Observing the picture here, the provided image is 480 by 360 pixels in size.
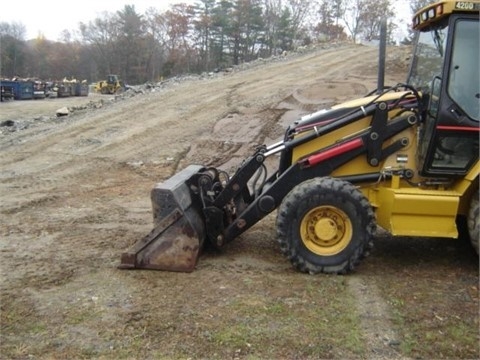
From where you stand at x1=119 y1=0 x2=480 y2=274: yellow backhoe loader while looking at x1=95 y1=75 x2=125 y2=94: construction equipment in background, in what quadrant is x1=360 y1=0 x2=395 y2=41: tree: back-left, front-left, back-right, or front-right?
front-right

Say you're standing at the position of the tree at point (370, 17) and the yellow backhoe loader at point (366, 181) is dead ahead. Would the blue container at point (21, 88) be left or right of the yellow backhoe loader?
right

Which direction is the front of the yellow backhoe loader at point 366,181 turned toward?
to the viewer's left

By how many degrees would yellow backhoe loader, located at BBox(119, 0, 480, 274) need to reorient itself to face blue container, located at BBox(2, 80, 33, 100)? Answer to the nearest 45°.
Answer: approximately 45° to its right

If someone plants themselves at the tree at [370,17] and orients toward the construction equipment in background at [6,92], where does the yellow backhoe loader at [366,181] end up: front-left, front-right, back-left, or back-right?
front-left

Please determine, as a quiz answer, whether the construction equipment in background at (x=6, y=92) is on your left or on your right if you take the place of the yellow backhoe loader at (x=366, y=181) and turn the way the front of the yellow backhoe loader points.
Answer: on your right

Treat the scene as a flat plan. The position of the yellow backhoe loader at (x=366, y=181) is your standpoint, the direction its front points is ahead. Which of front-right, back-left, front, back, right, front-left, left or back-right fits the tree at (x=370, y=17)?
right

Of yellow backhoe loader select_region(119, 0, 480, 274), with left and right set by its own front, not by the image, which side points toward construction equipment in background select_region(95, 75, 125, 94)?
right
